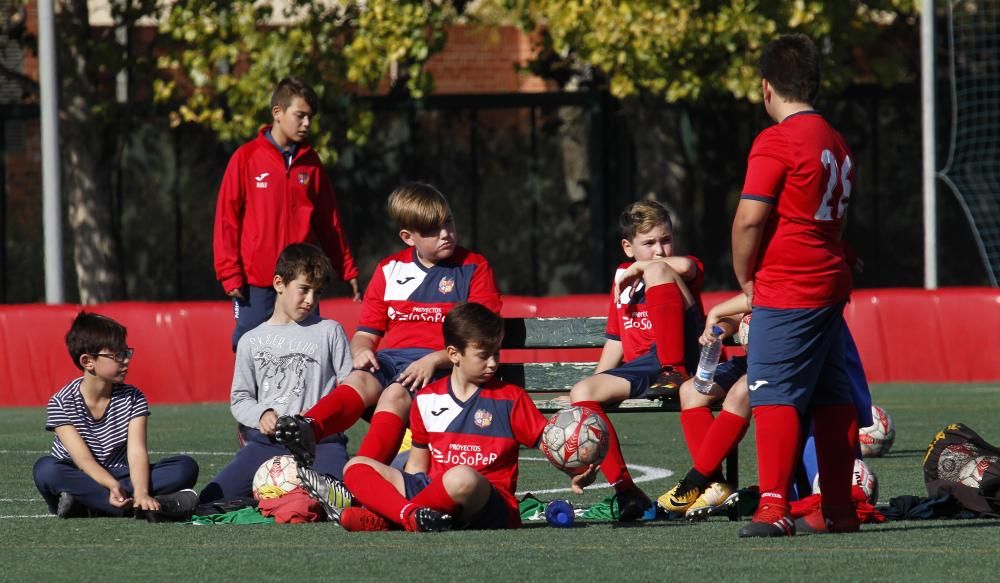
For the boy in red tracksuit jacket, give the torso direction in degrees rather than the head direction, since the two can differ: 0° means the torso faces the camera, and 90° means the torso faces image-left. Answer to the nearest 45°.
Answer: approximately 315°

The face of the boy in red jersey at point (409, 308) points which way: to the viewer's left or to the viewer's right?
to the viewer's right

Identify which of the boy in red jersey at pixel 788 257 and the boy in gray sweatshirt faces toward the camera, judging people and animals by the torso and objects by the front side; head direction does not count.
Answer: the boy in gray sweatshirt

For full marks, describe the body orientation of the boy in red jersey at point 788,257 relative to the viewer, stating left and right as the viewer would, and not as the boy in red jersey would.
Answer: facing away from the viewer and to the left of the viewer

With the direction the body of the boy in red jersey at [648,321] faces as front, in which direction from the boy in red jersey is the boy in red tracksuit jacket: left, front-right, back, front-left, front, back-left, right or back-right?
back-right

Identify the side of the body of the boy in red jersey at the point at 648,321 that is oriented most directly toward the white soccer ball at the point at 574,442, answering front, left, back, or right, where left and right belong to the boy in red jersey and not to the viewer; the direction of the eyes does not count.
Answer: front

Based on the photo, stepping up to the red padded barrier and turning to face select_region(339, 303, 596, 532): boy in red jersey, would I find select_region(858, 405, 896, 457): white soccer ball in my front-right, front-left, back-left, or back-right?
front-left

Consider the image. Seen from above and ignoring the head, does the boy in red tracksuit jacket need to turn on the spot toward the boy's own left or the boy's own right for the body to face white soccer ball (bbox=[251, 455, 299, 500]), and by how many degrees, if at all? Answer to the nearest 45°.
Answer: approximately 45° to the boy's own right

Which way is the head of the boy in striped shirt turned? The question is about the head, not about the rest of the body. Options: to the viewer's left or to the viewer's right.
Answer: to the viewer's right

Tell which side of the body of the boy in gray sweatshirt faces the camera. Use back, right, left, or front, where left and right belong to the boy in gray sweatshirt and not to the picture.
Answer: front

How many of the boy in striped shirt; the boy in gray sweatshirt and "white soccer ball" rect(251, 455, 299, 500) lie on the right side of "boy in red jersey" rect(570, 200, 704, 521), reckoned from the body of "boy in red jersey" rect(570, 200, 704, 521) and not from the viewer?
3

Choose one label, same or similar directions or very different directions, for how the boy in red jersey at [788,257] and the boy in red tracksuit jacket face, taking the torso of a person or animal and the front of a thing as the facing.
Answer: very different directions

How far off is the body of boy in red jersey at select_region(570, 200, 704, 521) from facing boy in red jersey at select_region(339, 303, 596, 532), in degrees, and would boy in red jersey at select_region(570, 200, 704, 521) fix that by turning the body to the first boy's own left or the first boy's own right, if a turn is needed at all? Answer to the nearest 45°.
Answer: approximately 45° to the first boy's own right

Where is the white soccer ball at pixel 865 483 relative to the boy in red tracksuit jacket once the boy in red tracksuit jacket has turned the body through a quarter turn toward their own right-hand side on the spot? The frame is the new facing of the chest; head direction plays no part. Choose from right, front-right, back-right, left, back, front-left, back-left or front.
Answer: left

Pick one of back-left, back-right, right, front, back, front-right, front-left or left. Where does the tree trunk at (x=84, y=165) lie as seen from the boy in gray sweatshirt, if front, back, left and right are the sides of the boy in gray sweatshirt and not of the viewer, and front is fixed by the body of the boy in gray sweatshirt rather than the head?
back
